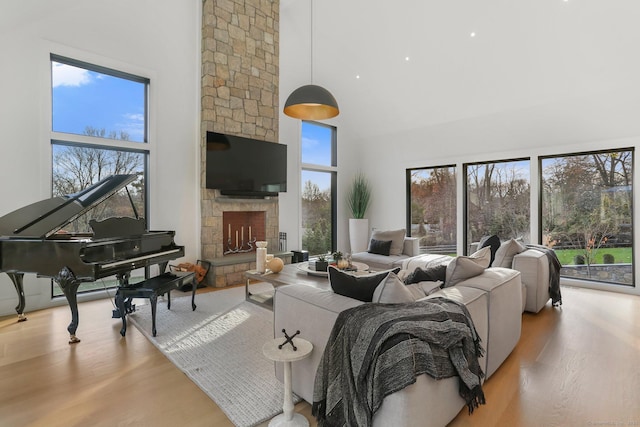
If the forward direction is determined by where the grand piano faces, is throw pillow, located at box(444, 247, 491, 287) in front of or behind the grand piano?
in front

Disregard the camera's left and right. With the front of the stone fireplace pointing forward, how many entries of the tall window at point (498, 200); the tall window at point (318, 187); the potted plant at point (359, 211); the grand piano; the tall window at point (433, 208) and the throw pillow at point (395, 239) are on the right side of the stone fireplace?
1

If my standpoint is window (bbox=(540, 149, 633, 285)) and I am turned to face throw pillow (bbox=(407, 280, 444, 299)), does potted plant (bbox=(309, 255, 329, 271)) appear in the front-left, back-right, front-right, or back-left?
front-right

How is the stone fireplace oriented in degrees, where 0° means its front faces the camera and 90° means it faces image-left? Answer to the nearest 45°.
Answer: approximately 315°

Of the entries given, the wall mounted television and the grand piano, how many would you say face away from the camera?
0

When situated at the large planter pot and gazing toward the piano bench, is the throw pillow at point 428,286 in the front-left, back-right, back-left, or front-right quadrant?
front-left

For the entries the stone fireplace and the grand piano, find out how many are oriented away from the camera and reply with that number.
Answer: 0

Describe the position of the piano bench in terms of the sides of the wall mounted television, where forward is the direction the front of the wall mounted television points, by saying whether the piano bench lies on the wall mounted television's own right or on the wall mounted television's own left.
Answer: on the wall mounted television's own right

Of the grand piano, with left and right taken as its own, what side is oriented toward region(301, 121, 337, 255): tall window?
left

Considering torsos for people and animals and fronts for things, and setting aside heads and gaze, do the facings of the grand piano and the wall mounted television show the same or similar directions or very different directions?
same or similar directions

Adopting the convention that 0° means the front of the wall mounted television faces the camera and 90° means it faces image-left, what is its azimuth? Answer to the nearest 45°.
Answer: approximately 315°

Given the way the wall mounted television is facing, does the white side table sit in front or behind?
in front
